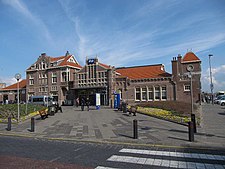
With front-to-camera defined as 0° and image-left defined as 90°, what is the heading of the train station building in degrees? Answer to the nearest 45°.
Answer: approximately 0°

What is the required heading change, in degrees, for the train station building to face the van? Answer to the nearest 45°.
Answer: approximately 90° to its right
